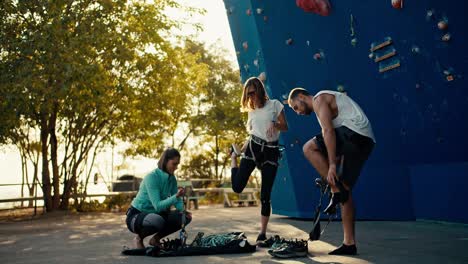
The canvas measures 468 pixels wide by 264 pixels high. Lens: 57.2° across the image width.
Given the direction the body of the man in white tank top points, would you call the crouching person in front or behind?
in front

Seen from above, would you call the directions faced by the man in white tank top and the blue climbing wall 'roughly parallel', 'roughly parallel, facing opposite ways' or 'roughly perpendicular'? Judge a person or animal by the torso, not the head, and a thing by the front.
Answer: roughly perpendicular

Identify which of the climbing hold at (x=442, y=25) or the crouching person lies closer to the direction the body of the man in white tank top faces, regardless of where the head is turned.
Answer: the crouching person

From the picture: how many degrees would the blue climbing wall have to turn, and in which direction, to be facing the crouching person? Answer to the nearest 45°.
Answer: approximately 45° to its right

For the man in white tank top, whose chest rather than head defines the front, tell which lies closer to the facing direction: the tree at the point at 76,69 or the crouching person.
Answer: the crouching person

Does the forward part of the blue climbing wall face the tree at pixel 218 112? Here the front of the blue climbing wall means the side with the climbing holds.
no

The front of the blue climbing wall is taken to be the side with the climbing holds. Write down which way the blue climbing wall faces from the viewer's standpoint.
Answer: facing the viewer

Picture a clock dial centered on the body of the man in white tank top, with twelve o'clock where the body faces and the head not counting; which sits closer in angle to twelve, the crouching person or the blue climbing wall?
the crouching person

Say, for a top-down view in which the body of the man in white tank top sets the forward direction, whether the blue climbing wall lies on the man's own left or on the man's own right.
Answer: on the man's own right

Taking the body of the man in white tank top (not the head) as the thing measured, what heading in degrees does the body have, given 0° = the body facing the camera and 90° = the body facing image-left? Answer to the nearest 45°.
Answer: approximately 90°

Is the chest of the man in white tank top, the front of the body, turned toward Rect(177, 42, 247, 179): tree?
no

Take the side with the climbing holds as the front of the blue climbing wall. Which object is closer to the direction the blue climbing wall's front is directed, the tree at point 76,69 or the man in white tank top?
the man in white tank top

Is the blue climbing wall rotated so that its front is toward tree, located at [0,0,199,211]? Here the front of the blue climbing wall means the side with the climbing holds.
no
